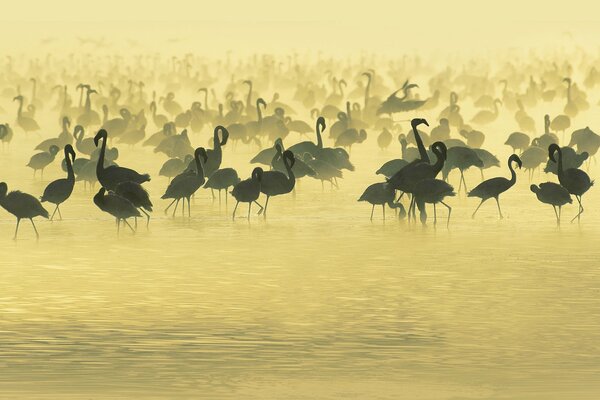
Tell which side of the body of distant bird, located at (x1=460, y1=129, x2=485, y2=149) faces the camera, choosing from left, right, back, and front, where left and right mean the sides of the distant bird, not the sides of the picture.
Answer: left

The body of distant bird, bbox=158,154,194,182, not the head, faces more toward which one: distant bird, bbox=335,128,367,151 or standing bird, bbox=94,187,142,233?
the distant bird

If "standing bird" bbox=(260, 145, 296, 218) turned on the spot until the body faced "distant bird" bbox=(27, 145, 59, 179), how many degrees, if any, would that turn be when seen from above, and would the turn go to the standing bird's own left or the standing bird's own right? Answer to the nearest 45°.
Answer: approximately 135° to the standing bird's own left

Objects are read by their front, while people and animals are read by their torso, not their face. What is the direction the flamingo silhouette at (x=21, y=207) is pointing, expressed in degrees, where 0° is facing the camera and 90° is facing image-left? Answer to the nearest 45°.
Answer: approximately 90°

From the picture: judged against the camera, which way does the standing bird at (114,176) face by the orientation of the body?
to the viewer's left

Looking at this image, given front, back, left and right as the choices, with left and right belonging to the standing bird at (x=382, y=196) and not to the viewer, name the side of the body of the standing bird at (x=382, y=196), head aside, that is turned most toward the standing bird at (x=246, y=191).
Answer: back

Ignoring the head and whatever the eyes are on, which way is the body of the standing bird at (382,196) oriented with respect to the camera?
to the viewer's right

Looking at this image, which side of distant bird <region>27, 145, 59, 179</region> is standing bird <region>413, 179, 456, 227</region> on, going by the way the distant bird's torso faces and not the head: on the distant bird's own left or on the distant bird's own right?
on the distant bird's own right
